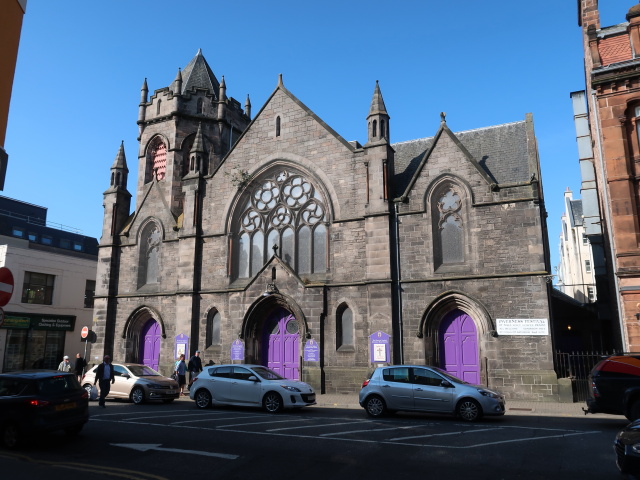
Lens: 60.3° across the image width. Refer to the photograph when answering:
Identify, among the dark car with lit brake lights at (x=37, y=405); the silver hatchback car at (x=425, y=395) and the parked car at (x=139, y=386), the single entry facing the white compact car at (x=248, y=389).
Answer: the parked car at (x=139, y=386)

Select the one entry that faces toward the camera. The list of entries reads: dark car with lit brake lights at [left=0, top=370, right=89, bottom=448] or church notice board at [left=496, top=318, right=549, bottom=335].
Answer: the church notice board

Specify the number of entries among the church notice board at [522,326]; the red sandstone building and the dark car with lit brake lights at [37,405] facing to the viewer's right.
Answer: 0

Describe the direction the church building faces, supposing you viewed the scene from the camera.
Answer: facing the viewer

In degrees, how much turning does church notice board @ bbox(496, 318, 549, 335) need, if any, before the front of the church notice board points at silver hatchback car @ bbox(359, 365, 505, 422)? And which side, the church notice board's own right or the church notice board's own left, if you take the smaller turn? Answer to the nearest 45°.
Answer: approximately 45° to the church notice board's own right

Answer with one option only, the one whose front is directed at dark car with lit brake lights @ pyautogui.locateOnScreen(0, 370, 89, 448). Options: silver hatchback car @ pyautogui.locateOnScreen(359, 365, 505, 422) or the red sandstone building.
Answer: the red sandstone building

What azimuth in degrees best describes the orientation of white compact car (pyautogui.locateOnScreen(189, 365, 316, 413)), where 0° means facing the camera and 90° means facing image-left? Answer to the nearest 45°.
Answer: approximately 315°

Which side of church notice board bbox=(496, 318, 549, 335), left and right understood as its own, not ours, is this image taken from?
front

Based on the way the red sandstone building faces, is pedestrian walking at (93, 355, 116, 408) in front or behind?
in front

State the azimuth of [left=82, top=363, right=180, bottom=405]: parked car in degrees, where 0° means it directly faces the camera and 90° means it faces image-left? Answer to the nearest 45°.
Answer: approximately 315°

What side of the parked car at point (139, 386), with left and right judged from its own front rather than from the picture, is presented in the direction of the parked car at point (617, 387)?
front

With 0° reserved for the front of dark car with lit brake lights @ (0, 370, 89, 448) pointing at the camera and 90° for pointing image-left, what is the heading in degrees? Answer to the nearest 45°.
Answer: approximately 135°

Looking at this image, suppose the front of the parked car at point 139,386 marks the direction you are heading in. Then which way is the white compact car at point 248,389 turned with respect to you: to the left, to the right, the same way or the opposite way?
the same way

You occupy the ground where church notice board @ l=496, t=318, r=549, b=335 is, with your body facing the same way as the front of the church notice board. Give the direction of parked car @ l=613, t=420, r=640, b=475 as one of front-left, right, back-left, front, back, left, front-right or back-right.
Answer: front

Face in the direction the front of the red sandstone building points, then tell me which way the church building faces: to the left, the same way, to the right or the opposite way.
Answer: to the left

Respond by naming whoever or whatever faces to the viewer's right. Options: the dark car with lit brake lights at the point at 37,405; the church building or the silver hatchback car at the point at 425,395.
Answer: the silver hatchback car

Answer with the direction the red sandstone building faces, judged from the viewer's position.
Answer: facing the viewer and to the left of the viewer

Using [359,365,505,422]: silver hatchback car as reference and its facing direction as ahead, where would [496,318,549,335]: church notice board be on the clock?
The church notice board is roughly at 10 o'clock from the silver hatchback car.
